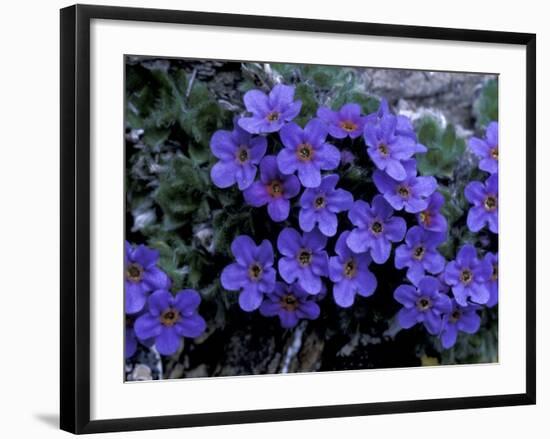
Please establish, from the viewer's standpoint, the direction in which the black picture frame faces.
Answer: facing the viewer and to the right of the viewer
